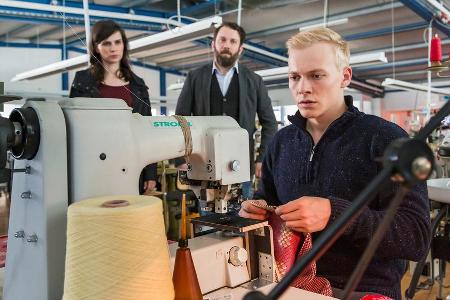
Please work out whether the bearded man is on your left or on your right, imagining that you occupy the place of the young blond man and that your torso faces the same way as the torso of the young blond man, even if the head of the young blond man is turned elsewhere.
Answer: on your right

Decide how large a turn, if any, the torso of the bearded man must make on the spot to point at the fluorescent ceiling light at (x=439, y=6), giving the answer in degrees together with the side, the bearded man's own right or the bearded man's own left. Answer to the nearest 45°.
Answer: approximately 135° to the bearded man's own left

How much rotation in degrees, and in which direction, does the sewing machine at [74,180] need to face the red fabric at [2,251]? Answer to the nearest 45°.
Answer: approximately 135° to its left

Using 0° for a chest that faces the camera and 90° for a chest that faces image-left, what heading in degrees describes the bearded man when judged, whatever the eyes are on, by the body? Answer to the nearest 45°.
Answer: approximately 0°

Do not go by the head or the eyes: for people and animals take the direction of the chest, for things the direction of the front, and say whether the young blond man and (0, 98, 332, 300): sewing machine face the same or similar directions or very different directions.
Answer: very different directions

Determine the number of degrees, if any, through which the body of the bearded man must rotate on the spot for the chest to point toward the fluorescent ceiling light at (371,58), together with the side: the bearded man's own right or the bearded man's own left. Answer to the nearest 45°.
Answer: approximately 135° to the bearded man's own left

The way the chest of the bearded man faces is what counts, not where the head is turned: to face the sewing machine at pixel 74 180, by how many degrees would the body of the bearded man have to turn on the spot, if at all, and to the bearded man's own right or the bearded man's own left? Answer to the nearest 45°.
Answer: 0° — they already face it

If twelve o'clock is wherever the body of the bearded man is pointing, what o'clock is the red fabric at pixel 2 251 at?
The red fabric is roughly at 1 o'clock from the bearded man.
